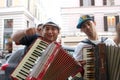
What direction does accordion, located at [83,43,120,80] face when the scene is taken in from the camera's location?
facing the viewer

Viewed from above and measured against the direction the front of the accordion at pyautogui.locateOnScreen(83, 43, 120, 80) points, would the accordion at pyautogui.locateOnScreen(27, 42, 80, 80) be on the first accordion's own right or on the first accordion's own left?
on the first accordion's own right
